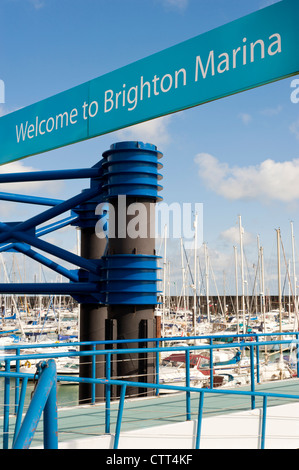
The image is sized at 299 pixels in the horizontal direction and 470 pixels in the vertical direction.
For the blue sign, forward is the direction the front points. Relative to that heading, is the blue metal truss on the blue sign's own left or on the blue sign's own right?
on the blue sign's own right

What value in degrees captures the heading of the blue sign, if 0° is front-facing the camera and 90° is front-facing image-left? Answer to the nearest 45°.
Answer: approximately 45°
